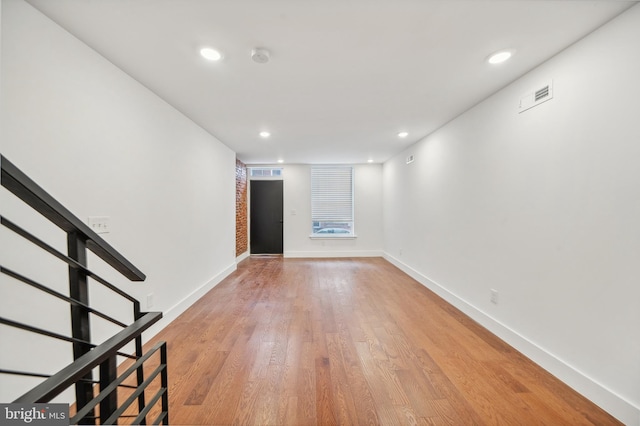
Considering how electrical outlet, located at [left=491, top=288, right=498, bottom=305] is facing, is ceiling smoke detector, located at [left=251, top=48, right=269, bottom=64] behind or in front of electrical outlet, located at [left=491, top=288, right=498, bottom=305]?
in front

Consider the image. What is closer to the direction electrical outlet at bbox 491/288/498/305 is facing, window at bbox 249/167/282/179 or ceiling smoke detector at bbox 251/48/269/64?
the ceiling smoke detector

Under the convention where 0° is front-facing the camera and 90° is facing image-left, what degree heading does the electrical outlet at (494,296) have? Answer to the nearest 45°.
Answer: approximately 45°

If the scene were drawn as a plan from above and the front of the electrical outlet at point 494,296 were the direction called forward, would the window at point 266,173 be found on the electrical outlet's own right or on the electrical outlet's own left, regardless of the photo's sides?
on the electrical outlet's own right

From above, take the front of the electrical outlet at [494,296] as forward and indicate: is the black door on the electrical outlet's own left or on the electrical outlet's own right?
on the electrical outlet's own right

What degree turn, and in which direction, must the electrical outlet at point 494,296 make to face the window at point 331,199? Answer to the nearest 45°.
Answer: approximately 90° to its right

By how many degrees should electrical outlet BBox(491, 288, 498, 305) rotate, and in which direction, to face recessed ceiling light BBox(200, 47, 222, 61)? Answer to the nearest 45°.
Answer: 0° — it already faces it
